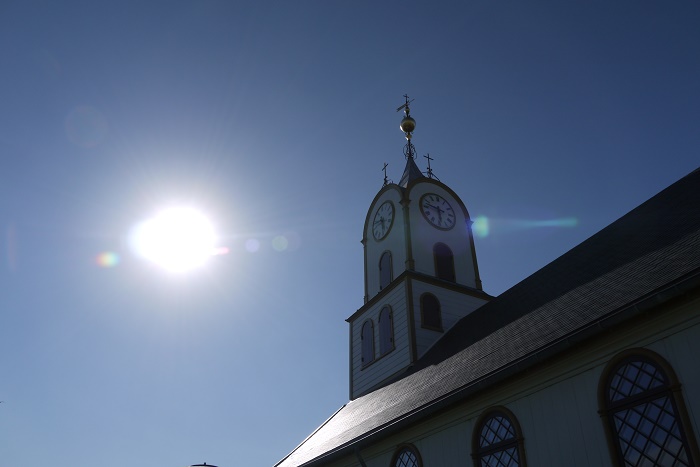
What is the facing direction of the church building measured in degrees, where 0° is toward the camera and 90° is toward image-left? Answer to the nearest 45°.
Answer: approximately 135°
